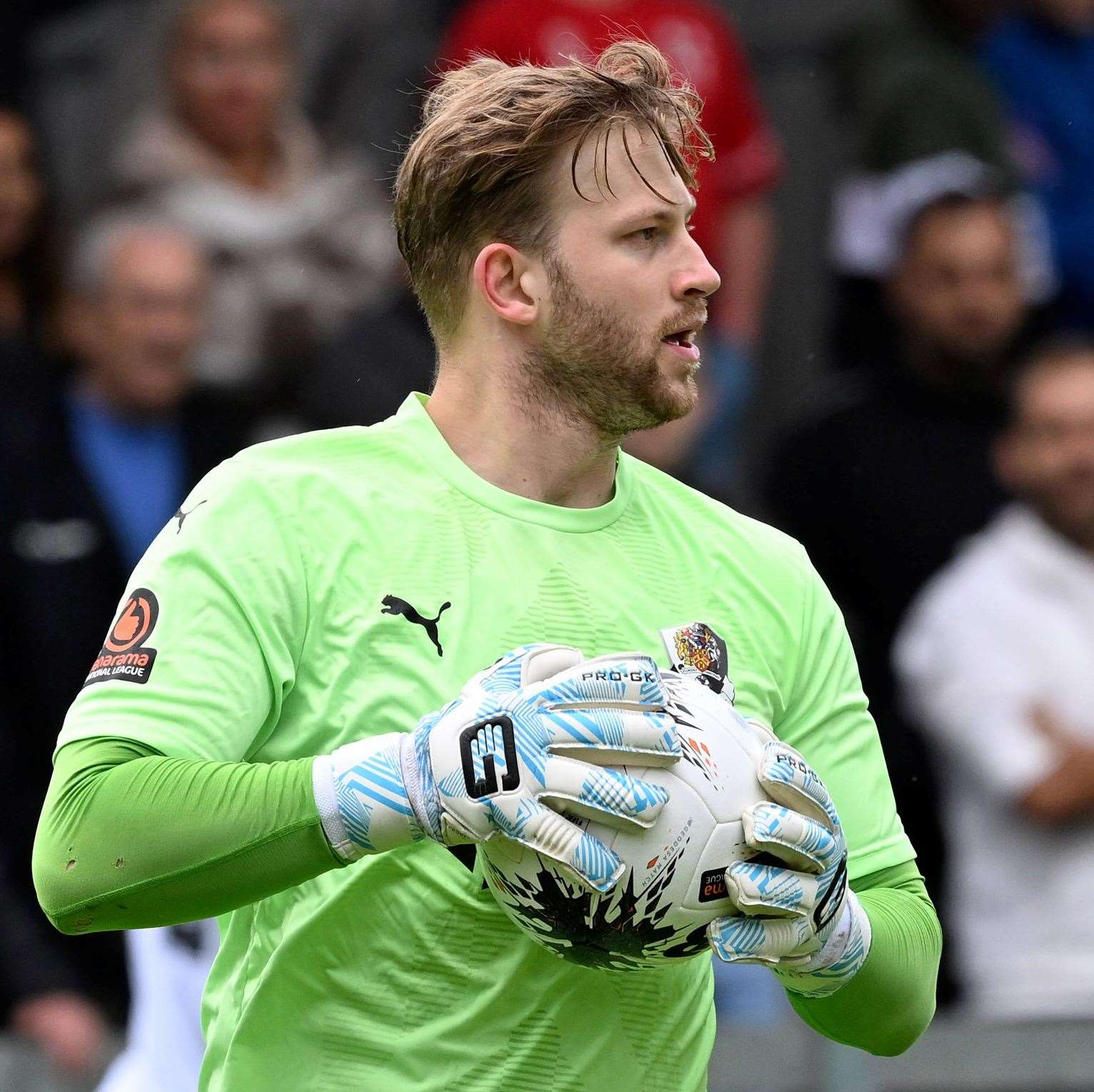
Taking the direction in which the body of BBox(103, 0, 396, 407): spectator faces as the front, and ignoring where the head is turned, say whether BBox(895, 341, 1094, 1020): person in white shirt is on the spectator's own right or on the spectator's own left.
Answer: on the spectator's own left

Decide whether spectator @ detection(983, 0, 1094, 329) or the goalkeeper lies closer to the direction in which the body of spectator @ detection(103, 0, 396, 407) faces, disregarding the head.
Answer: the goalkeeper

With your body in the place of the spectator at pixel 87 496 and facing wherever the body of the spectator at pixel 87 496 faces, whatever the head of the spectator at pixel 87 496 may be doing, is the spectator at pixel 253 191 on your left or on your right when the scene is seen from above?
on your left

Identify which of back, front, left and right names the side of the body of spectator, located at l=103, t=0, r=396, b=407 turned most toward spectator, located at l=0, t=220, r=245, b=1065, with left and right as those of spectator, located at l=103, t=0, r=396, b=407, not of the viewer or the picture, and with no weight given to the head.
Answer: front

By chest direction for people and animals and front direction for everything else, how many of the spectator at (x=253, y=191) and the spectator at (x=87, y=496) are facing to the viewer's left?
0

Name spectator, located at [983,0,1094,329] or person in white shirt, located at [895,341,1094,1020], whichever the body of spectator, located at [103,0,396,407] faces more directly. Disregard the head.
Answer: the person in white shirt

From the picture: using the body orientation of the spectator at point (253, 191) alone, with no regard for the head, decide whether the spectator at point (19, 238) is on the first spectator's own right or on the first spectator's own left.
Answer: on the first spectator's own right

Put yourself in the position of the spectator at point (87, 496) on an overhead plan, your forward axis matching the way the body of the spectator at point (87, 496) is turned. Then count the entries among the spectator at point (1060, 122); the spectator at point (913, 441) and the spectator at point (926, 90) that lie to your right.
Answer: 0

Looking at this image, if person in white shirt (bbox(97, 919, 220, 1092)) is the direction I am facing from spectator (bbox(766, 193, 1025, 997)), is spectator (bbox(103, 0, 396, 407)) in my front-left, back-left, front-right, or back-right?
front-right

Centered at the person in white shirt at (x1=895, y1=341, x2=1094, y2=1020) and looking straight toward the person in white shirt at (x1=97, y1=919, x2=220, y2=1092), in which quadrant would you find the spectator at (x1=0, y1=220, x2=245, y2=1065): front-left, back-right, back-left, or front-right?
front-right

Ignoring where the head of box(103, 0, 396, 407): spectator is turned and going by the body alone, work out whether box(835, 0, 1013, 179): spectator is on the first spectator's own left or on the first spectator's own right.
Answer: on the first spectator's own left

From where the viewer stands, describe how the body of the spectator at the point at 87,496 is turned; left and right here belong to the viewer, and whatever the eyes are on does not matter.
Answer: facing the viewer and to the right of the viewer

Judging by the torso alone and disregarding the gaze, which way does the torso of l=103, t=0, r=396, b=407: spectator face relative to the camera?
toward the camera

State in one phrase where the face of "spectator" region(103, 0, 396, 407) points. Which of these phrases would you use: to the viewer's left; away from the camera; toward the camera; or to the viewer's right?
toward the camera
